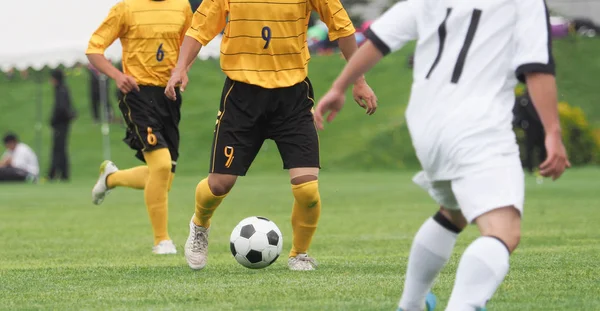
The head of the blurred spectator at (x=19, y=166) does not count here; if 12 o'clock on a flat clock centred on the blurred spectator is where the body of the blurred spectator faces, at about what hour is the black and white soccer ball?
The black and white soccer ball is roughly at 9 o'clock from the blurred spectator.

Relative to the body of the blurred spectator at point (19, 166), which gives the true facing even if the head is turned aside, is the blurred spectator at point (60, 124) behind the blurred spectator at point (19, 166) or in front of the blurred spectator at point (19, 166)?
behind

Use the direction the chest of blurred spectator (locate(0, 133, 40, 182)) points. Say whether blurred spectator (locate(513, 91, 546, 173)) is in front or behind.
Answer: behind

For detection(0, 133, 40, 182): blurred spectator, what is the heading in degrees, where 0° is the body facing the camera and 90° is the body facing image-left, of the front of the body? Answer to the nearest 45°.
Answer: approximately 90°

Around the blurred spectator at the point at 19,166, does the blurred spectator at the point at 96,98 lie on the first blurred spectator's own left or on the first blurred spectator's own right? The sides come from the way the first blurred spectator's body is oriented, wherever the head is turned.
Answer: on the first blurred spectator's own right
